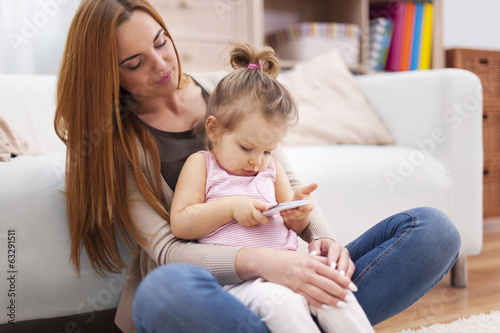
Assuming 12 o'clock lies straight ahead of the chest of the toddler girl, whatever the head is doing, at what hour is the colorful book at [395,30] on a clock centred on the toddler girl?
The colorful book is roughly at 8 o'clock from the toddler girl.

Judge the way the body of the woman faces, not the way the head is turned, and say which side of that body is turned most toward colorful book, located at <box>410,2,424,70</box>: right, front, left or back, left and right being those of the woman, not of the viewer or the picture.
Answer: left

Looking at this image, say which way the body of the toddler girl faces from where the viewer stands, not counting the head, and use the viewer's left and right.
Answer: facing the viewer and to the right of the viewer

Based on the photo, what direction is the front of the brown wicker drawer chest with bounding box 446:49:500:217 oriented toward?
toward the camera

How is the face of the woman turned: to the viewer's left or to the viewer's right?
to the viewer's right

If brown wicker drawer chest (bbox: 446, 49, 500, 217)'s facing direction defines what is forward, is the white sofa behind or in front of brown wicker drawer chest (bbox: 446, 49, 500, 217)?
in front

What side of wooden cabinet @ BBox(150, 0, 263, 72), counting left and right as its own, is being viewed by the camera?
front
